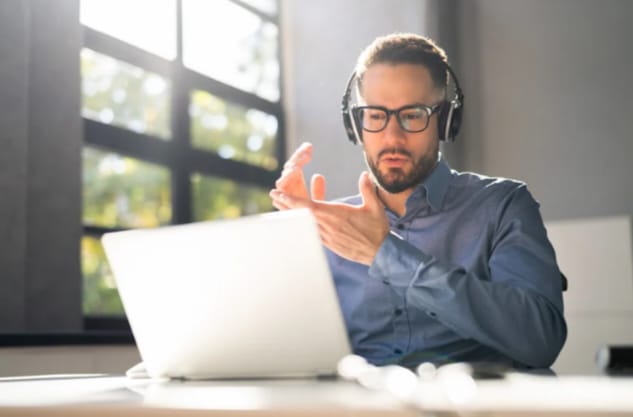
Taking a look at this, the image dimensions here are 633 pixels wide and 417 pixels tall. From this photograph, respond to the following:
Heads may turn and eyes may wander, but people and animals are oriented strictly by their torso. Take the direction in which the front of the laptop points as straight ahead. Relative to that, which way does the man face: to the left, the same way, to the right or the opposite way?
the opposite way

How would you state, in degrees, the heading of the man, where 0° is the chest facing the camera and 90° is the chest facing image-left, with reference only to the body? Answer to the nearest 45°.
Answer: approximately 45°

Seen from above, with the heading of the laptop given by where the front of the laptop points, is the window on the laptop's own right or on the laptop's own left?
on the laptop's own left

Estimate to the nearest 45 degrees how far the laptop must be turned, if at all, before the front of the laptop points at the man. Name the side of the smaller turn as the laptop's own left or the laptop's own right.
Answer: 0° — it already faces them

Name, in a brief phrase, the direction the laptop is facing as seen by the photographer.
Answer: facing away from the viewer and to the right of the viewer
